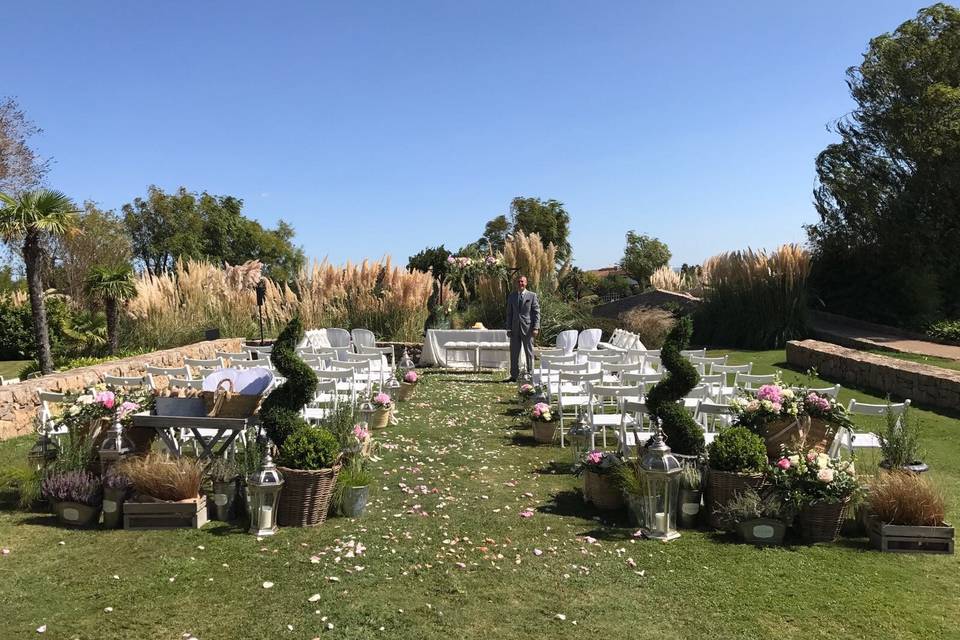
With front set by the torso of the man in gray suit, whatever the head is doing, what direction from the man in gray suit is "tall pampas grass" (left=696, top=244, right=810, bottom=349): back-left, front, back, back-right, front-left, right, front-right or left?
back-left

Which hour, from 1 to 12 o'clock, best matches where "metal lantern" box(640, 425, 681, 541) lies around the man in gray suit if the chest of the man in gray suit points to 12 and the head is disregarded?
The metal lantern is roughly at 12 o'clock from the man in gray suit.

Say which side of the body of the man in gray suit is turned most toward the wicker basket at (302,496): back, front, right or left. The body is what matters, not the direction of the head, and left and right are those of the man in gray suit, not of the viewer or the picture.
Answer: front

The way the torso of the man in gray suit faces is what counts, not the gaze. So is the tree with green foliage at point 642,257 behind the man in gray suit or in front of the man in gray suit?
behind

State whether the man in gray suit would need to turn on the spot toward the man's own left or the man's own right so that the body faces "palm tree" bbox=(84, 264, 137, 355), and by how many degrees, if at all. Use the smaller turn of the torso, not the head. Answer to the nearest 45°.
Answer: approximately 90° to the man's own right

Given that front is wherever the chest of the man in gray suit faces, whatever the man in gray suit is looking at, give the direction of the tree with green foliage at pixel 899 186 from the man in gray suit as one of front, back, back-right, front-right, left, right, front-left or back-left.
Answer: back-left

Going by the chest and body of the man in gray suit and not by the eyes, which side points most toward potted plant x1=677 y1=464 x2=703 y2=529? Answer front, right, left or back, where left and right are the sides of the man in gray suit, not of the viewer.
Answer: front

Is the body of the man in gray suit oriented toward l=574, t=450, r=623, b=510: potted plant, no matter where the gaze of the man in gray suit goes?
yes

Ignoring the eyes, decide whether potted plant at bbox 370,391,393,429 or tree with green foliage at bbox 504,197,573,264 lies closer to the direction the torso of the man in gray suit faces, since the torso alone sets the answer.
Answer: the potted plant

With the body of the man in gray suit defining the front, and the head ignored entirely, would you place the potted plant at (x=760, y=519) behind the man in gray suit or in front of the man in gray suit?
in front

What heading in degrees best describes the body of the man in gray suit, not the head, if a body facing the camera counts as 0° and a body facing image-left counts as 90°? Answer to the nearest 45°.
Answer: approximately 0°

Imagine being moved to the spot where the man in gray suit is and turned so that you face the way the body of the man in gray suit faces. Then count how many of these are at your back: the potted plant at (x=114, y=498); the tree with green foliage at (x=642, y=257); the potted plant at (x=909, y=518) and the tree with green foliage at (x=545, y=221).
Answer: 2

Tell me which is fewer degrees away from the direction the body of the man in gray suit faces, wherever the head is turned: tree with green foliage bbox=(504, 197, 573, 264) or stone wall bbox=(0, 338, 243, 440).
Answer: the stone wall
